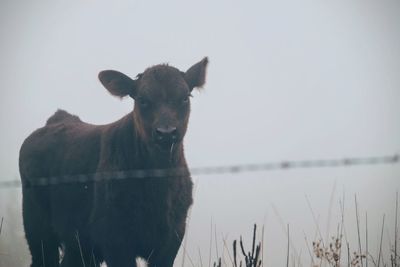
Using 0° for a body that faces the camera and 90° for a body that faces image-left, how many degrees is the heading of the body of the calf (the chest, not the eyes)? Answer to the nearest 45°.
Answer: approximately 315°
